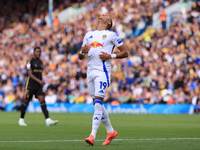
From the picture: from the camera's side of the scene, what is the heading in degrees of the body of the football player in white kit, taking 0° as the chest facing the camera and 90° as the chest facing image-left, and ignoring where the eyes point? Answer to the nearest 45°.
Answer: approximately 45°
